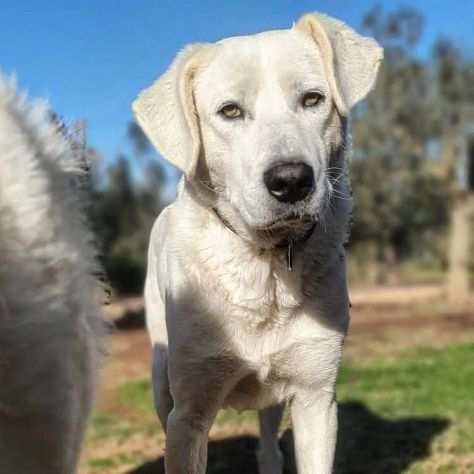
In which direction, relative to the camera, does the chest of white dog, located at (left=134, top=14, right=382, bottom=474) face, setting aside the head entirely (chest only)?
toward the camera
